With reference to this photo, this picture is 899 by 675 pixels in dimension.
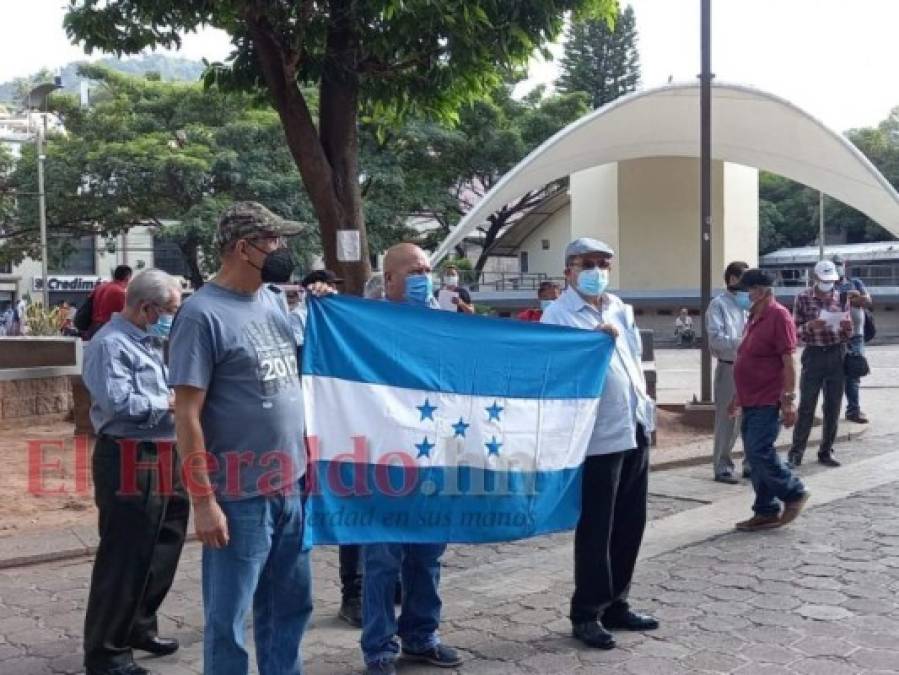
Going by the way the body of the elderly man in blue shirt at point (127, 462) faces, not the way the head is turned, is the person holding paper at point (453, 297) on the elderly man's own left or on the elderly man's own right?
on the elderly man's own left

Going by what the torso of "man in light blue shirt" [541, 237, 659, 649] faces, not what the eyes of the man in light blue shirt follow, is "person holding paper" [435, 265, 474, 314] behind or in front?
behind

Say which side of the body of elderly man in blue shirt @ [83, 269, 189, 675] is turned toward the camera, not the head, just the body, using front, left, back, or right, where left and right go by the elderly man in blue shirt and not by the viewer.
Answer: right

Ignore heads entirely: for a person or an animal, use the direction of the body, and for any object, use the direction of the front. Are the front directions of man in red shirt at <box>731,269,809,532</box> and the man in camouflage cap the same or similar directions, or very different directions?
very different directions

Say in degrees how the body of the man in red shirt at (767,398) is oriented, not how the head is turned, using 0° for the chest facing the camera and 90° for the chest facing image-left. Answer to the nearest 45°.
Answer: approximately 90°

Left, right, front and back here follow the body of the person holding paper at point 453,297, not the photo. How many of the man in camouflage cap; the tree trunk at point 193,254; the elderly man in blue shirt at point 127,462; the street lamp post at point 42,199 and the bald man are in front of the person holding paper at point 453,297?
3

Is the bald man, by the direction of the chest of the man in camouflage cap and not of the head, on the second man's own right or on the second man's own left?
on the second man's own left

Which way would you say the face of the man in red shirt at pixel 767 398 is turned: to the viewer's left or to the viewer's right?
to the viewer's left
